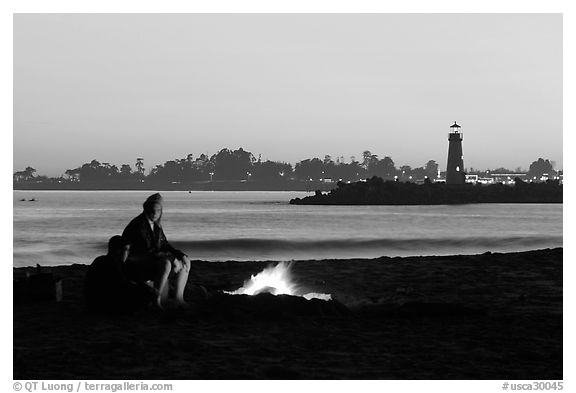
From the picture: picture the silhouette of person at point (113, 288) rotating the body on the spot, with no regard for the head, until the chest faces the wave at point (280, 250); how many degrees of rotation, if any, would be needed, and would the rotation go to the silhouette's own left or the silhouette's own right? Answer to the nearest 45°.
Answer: approximately 90° to the silhouette's own left

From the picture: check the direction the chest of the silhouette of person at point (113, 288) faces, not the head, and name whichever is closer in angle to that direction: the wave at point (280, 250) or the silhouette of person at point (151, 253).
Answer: the silhouette of person

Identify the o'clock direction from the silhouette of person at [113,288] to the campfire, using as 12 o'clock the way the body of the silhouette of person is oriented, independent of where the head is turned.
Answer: The campfire is roughly at 11 o'clock from the silhouette of person.

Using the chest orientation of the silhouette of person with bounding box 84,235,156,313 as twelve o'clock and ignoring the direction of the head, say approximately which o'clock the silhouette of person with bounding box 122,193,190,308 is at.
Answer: the silhouette of person with bounding box 122,193,190,308 is roughly at 1 o'clock from the silhouette of person with bounding box 84,235,156,313.

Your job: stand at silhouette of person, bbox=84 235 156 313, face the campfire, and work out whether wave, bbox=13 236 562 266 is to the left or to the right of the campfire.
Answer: left

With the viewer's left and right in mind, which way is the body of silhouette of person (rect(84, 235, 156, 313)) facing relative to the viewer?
facing to the right of the viewer
